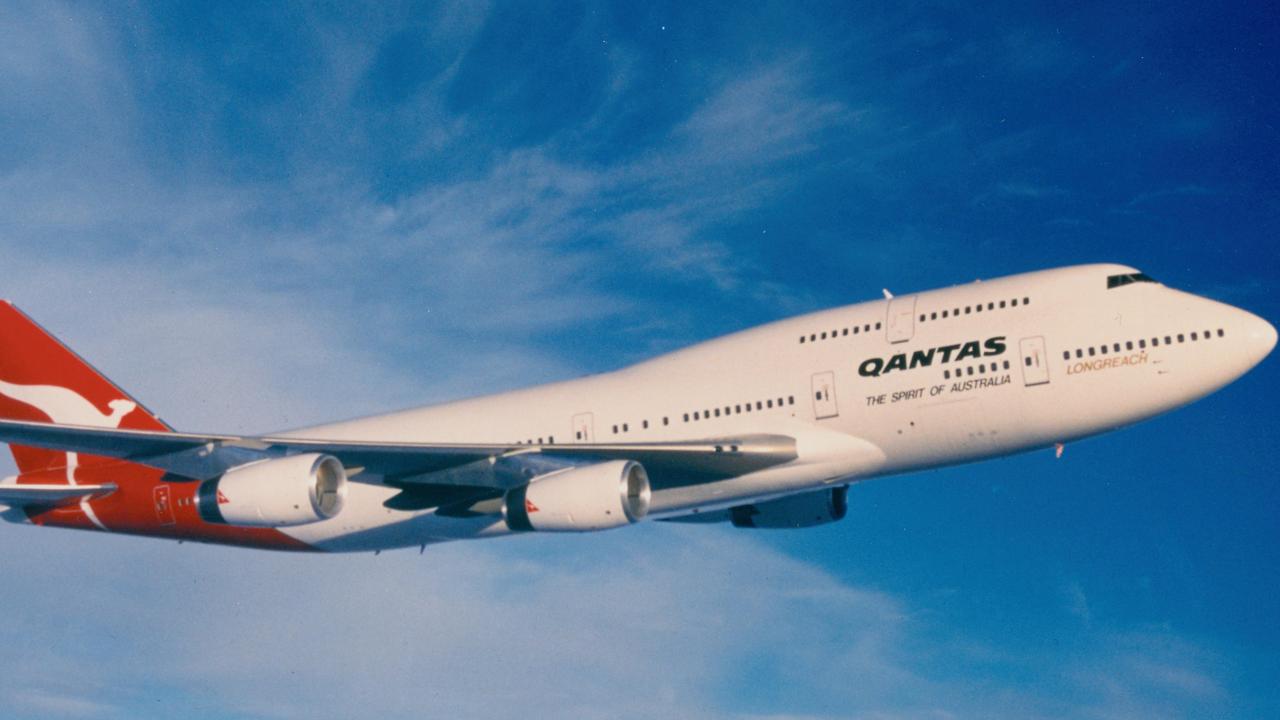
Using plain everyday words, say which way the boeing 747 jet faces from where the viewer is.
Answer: facing the viewer and to the right of the viewer
